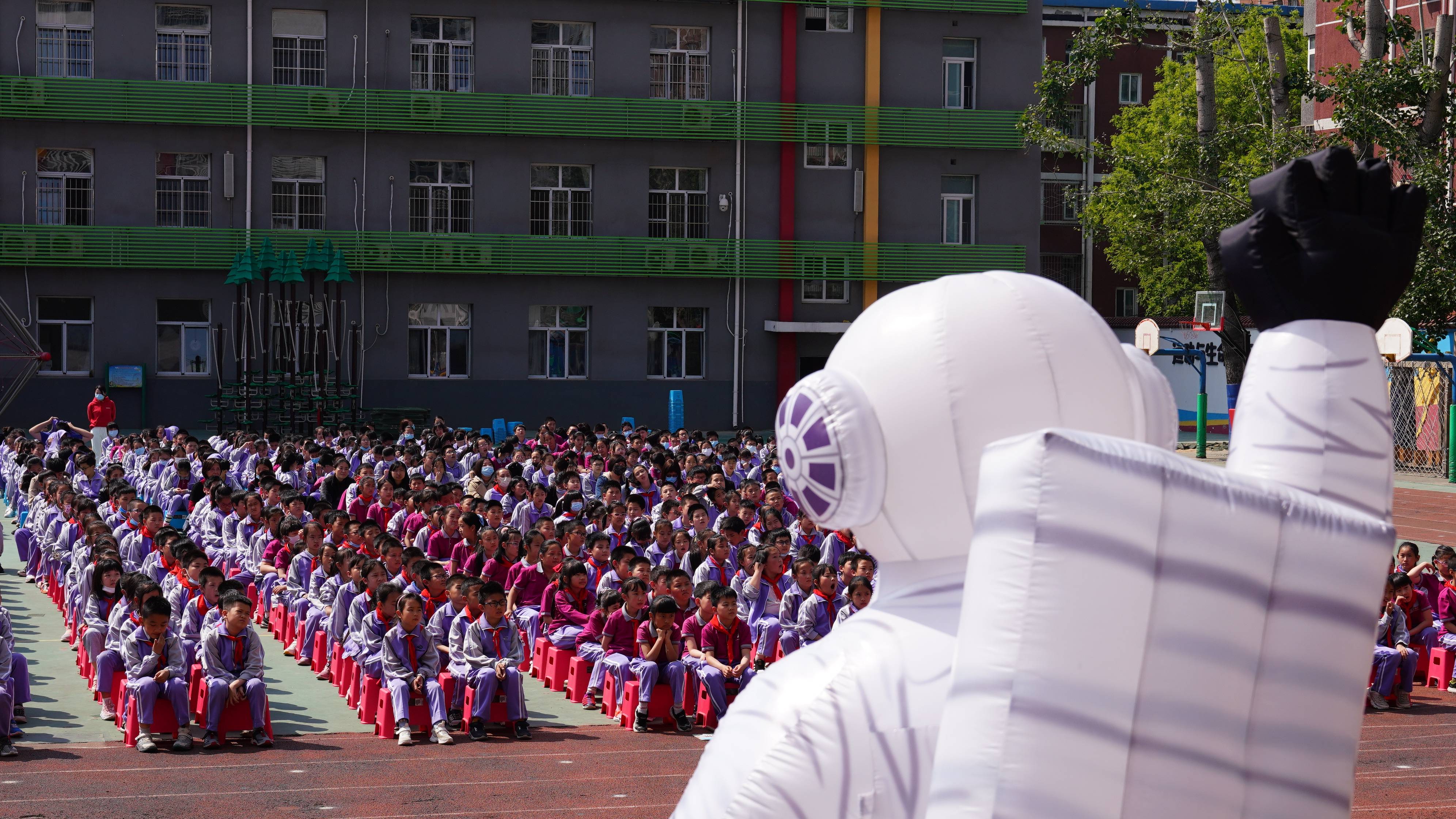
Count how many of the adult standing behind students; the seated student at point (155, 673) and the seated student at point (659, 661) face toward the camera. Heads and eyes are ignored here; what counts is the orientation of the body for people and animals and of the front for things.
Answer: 3

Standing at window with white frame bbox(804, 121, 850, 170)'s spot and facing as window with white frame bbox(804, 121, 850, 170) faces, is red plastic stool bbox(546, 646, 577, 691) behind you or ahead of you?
ahead

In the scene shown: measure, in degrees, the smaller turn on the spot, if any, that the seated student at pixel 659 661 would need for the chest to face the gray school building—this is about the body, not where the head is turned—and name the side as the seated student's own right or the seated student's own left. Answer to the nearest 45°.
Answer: approximately 180°

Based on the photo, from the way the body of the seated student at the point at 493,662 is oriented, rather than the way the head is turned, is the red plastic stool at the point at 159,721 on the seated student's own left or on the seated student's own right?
on the seated student's own right

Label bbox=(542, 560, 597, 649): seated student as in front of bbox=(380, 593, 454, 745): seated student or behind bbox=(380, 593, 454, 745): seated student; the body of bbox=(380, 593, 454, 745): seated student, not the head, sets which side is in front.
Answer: behind

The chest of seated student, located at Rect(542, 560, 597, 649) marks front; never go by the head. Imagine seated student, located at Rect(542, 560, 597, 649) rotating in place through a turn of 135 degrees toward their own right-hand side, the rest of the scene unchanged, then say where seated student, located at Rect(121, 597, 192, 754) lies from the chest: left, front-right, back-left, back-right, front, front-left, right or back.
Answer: front-left

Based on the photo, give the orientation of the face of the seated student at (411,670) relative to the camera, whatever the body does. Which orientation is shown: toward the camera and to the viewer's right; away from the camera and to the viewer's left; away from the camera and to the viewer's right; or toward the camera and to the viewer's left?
toward the camera and to the viewer's right

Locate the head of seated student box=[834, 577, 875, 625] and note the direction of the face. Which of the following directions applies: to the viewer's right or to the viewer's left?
to the viewer's right

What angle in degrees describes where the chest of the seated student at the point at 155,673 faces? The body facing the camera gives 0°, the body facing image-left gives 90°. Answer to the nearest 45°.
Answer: approximately 0°

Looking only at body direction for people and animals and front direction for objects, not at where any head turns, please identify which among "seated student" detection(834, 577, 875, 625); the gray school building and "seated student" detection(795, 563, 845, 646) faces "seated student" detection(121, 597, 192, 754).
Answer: the gray school building

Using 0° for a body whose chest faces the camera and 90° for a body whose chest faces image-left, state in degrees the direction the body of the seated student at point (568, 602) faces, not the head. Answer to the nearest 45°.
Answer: approximately 315°
